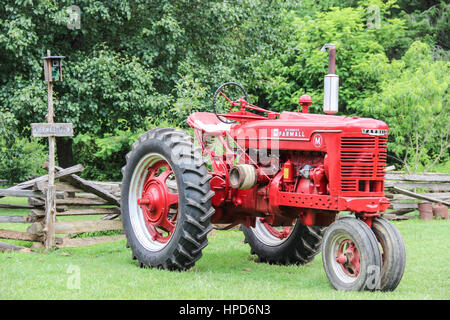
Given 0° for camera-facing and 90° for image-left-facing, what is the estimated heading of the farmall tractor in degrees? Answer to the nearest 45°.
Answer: approximately 315°

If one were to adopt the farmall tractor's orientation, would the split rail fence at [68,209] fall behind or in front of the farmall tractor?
behind

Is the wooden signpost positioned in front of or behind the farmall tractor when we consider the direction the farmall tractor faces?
behind
